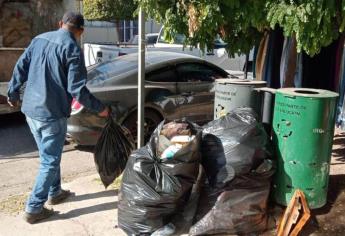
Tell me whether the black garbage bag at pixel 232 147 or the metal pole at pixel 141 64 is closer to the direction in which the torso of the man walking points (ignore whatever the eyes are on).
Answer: the metal pole

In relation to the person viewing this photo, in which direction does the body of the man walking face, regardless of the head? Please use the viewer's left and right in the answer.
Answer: facing away from the viewer and to the right of the viewer

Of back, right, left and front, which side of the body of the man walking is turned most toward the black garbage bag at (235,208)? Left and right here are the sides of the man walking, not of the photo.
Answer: right

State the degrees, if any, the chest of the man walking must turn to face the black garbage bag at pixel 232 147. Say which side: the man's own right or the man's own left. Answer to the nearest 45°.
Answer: approximately 90° to the man's own right

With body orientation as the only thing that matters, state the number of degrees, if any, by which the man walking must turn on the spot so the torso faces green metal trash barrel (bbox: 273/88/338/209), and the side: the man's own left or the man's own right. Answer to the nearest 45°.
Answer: approximately 45° to the man's own right

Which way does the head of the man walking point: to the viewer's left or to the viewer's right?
to the viewer's right
